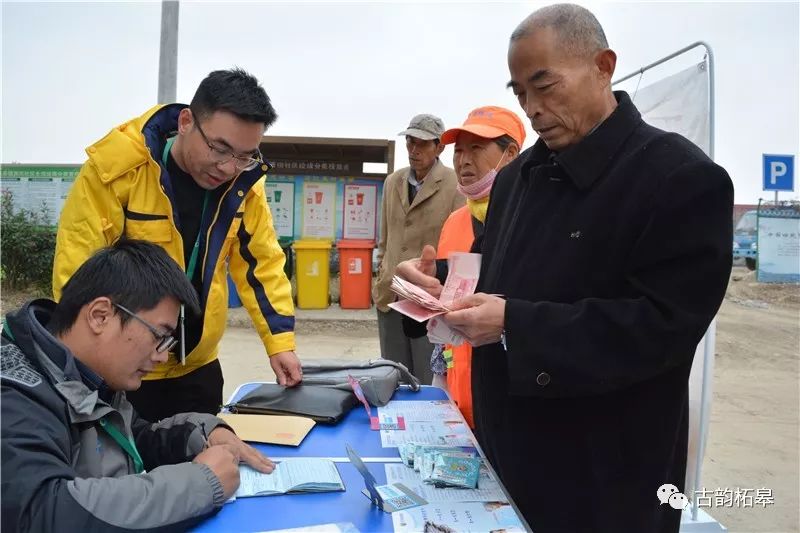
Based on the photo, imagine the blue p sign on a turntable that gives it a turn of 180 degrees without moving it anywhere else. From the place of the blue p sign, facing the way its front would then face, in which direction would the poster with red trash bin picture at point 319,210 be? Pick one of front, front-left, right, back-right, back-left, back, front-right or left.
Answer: left

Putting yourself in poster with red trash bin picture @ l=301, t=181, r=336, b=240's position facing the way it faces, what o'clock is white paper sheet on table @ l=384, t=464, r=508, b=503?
The white paper sheet on table is roughly at 12 o'clock from the poster with red trash bin picture.

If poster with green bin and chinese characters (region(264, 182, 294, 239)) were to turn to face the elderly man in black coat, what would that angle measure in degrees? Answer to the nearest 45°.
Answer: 0° — it already faces them

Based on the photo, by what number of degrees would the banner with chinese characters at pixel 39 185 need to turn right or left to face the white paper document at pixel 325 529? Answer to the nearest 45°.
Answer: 0° — it already faces it

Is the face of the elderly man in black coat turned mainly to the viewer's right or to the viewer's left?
to the viewer's left

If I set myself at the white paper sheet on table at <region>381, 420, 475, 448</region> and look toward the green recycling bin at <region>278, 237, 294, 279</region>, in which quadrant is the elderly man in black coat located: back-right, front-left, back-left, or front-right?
back-right

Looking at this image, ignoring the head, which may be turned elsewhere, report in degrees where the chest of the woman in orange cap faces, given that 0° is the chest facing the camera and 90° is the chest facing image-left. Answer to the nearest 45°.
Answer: approximately 45°

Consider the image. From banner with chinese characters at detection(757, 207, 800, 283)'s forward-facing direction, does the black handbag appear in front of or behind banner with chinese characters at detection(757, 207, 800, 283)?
in front

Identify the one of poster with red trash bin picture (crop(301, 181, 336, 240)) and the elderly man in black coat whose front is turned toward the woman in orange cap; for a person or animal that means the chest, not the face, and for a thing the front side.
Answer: the poster with red trash bin picture

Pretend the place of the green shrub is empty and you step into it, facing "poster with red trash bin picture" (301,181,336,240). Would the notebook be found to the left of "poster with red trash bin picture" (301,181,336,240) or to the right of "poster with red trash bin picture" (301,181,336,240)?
right

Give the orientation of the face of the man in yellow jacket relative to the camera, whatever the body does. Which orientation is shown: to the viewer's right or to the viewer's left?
to the viewer's right

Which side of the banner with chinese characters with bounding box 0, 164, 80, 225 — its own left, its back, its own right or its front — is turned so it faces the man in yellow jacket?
front
